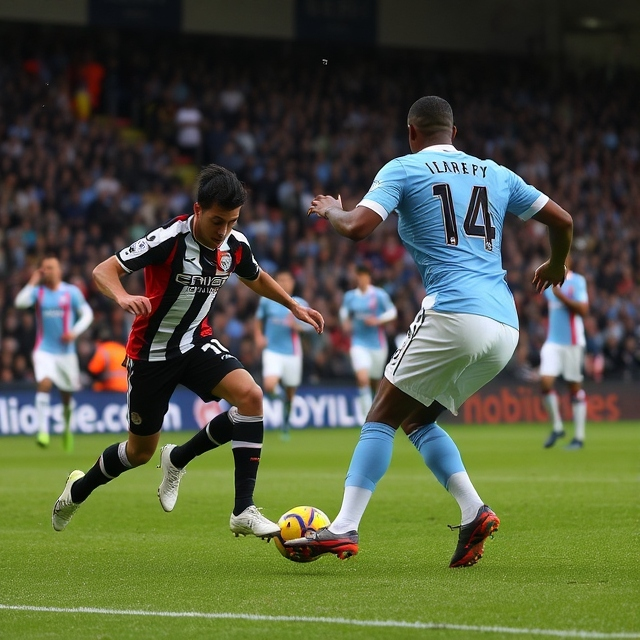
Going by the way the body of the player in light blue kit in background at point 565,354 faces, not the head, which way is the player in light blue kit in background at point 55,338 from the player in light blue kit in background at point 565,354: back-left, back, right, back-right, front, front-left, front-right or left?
front-right

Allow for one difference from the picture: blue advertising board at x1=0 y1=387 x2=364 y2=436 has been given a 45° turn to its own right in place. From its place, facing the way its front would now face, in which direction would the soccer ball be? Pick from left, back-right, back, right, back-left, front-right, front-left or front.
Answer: front-left

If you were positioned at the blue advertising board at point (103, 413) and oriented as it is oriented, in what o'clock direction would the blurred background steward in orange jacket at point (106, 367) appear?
The blurred background steward in orange jacket is roughly at 6 o'clock from the blue advertising board.

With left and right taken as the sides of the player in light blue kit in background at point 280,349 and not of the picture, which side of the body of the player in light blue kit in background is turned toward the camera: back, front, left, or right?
front

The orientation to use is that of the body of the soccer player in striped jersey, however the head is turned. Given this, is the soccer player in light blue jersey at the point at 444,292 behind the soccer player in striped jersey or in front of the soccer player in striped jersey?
in front

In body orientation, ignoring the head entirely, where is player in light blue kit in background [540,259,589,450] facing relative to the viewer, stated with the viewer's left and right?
facing the viewer and to the left of the viewer

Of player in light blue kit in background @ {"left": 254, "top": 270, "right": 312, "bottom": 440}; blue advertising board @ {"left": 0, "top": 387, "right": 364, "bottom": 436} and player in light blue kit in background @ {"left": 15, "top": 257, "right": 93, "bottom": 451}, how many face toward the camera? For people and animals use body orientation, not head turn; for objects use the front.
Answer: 3

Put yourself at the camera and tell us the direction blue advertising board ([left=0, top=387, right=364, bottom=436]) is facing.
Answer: facing the viewer

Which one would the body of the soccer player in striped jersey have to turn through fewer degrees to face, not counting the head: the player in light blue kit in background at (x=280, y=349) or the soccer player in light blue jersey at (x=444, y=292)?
the soccer player in light blue jersey

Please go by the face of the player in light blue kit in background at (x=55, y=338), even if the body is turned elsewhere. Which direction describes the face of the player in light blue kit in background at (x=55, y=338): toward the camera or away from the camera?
toward the camera

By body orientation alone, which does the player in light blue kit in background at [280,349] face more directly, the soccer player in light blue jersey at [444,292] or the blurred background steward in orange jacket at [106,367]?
the soccer player in light blue jersey

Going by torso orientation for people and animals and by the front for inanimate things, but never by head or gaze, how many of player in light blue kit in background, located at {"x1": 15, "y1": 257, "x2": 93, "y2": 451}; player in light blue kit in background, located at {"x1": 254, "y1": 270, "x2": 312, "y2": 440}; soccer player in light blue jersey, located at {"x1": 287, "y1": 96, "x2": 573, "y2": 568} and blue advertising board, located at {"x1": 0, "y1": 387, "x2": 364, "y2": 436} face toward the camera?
3

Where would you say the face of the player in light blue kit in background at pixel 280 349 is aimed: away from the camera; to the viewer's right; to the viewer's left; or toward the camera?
toward the camera

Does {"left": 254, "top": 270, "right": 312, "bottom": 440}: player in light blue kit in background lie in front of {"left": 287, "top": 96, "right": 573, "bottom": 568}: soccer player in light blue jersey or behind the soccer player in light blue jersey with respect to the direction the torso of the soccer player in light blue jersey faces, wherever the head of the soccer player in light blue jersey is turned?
in front

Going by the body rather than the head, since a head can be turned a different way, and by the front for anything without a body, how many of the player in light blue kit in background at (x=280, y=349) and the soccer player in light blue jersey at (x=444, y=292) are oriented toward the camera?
1

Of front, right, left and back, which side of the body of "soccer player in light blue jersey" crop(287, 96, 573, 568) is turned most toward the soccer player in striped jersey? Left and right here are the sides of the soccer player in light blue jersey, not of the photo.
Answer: front
